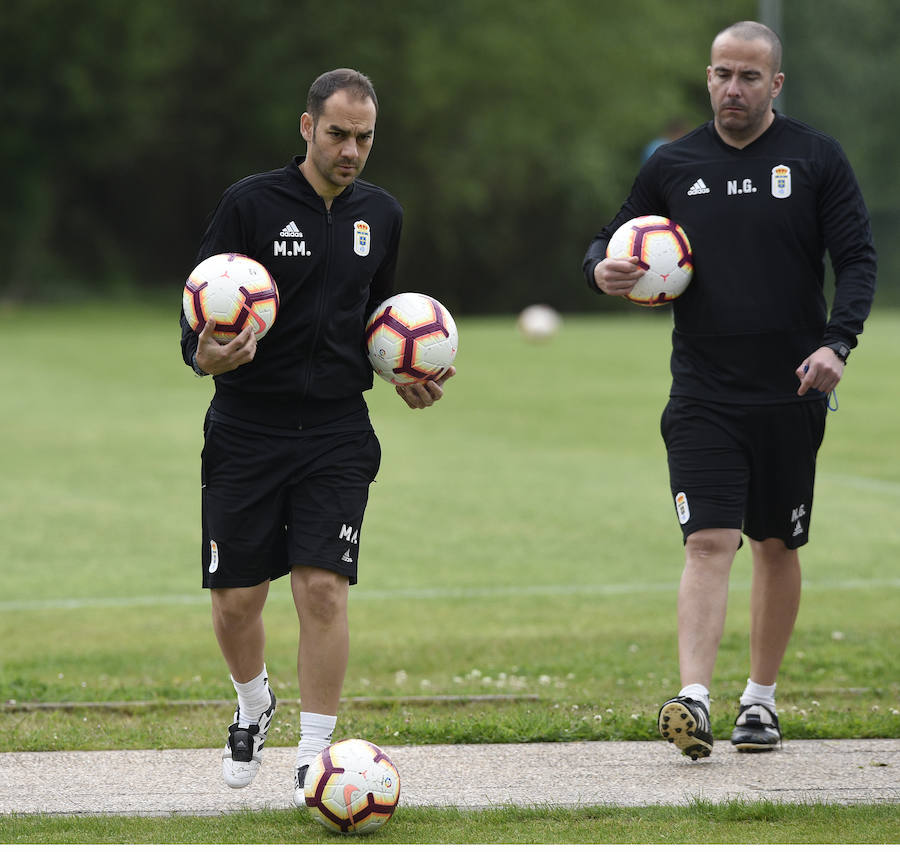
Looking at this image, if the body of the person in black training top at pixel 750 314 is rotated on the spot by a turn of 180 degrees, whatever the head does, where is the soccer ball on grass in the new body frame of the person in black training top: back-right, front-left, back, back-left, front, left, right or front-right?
back-left

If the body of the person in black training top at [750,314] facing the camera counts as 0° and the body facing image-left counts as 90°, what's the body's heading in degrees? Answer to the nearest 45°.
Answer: approximately 0°

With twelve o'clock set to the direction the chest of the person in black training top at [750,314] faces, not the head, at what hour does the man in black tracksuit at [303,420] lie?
the man in black tracksuit at [303,420] is roughly at 2 o'clock from the person in black training top at [750,314].

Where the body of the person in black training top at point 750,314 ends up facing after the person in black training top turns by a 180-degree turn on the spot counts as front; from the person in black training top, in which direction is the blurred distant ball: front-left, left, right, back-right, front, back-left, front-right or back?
front
